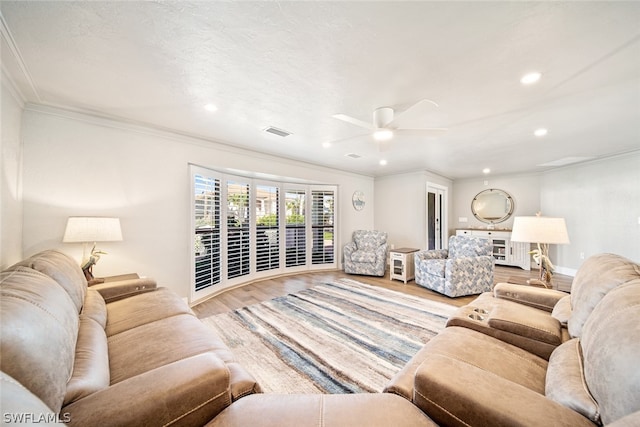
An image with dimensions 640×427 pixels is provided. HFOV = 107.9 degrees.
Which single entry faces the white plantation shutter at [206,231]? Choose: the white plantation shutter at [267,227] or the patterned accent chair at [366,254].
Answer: the patterned accent chair

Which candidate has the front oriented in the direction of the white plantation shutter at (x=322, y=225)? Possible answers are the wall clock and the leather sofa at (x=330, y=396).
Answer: the leather sofa

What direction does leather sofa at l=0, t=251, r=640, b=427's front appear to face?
away from the camera

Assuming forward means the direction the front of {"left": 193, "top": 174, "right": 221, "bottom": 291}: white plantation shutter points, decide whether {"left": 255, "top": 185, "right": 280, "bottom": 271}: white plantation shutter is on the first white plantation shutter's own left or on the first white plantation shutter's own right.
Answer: on the first white plantation shutter's own left

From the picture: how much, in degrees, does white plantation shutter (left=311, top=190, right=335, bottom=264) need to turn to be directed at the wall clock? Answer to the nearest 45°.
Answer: approximately 135° to its left

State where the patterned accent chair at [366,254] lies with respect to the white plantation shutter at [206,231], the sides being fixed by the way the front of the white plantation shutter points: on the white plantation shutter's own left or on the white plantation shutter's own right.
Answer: on the white plantation shutter's own left

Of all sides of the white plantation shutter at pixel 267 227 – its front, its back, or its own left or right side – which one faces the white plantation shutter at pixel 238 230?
right

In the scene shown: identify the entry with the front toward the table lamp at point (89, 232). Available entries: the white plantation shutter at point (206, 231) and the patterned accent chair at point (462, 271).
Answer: the patterned accent chair

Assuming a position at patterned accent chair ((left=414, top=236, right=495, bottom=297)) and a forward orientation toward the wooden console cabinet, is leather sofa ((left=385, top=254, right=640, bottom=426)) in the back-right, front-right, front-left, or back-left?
back-right

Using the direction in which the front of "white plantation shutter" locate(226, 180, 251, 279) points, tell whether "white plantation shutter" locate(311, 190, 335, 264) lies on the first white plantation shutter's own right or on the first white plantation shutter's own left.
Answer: on the first white plantation shutter's own left

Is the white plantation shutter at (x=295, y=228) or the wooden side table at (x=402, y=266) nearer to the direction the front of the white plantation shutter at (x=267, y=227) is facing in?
the wooden side table
